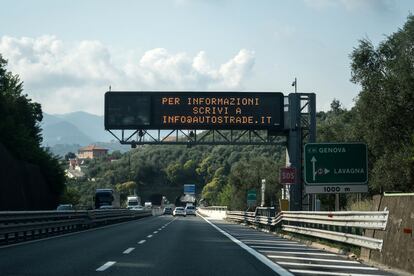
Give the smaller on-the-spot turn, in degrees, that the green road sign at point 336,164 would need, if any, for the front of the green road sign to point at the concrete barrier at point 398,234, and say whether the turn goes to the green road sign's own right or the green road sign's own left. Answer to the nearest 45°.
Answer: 0° — it already faces it

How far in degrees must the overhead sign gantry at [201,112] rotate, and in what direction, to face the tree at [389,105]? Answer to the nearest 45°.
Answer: approximately 90° to its left

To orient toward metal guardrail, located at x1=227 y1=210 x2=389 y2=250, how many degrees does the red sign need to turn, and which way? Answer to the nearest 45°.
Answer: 0° — it already faces it

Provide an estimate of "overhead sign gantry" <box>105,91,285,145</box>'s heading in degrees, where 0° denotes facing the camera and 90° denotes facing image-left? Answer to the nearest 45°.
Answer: approximately 0°

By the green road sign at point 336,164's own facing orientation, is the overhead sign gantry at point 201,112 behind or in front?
behind

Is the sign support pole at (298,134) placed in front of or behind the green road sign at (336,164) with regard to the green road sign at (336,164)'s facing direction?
behind
